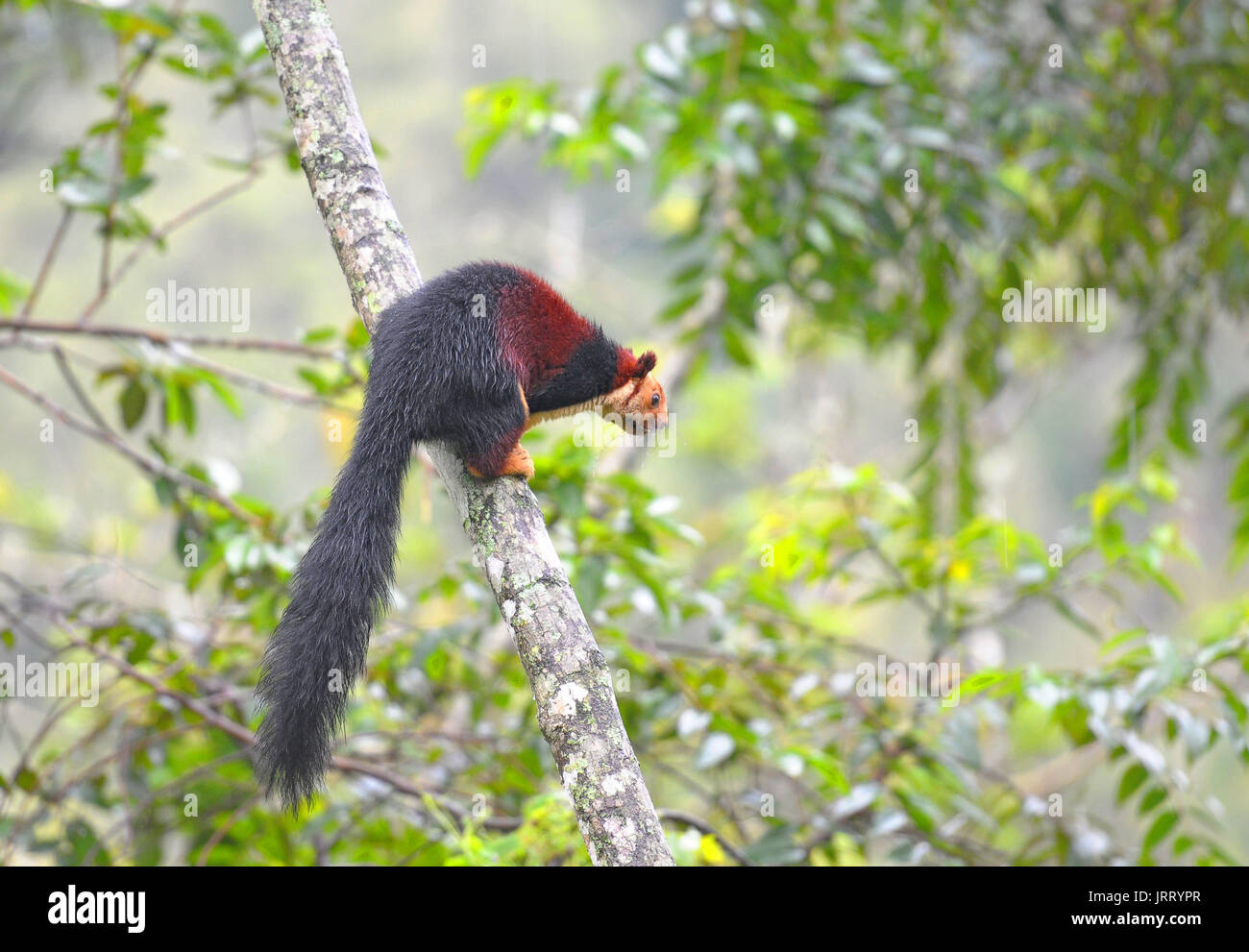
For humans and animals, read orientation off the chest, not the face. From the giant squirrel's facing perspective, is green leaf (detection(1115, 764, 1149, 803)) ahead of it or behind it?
ahead

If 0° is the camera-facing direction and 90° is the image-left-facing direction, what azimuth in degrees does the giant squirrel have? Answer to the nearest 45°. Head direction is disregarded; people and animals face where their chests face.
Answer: approximately 270°

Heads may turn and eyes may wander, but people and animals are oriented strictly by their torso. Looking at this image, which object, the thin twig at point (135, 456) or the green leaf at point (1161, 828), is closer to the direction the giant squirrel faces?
the green leaf
